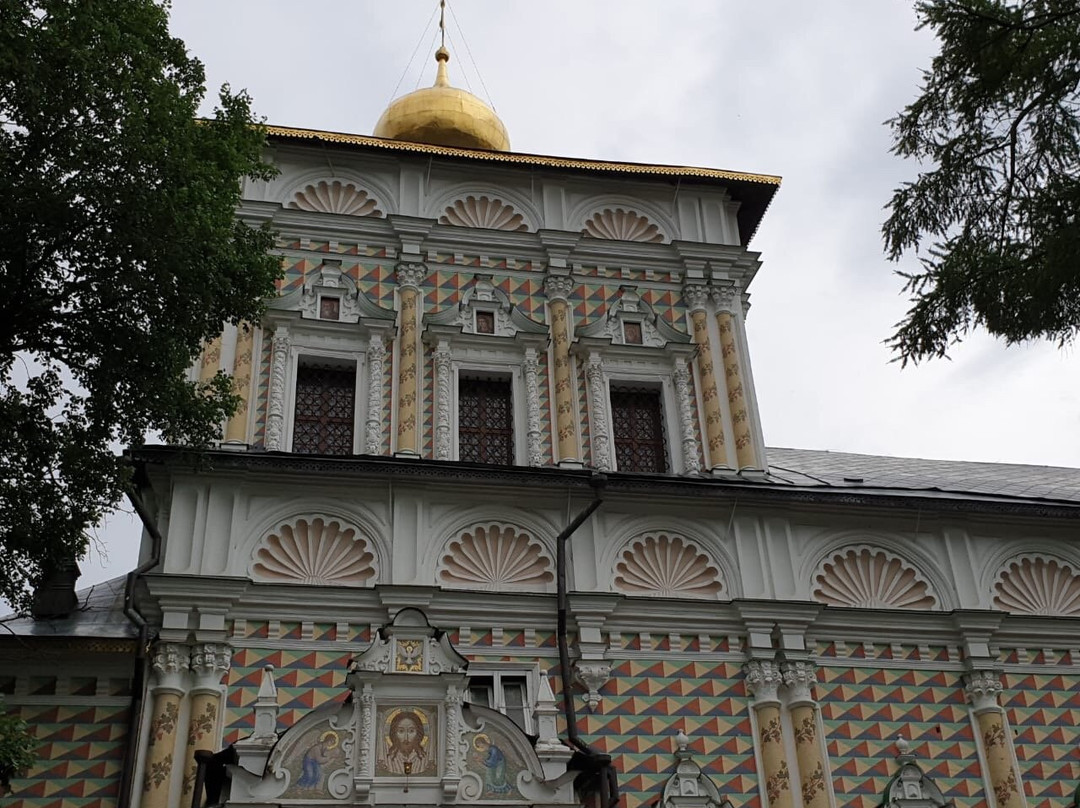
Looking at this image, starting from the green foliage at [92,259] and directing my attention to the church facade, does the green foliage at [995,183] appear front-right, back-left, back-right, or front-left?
front-right

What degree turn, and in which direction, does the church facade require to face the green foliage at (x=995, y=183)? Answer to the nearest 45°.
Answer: approximately 45° to its left

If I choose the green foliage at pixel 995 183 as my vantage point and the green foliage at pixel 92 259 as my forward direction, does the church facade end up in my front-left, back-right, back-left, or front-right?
front-right

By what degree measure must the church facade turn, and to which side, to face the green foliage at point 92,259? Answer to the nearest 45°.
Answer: approximately 45° to its right

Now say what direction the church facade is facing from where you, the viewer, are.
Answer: facing the viewer

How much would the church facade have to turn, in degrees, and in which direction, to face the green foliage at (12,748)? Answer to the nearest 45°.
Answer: approximately 45° to its right

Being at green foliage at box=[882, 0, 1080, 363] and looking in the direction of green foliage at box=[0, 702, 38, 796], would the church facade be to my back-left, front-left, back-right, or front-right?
front-right
